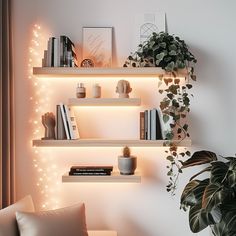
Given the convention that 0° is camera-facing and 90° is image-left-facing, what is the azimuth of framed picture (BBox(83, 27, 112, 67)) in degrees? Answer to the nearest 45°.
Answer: approximately 0°

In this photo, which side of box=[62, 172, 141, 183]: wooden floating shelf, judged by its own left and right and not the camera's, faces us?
front

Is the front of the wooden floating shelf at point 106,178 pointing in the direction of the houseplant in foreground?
no

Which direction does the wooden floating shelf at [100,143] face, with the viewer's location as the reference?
facing the viewer

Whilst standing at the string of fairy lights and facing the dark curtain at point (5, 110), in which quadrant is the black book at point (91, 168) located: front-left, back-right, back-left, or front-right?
back-left

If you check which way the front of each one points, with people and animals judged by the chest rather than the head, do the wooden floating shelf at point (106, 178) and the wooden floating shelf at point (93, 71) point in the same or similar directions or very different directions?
same or similar directions

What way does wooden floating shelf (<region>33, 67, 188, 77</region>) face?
toward the camera

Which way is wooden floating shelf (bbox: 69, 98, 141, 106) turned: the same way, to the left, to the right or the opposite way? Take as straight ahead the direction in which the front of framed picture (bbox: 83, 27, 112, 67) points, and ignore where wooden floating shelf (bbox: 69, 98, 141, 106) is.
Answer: the same way

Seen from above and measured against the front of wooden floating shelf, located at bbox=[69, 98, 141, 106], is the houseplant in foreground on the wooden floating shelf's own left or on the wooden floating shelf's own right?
on the wooden floating shelf's own left

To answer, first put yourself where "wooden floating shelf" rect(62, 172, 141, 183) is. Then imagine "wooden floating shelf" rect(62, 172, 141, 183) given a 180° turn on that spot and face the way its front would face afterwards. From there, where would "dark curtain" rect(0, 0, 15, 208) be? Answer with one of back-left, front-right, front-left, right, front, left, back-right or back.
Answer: left
